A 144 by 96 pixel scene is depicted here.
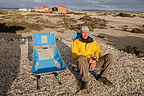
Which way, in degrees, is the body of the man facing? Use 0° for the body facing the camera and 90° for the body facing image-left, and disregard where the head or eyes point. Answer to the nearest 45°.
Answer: approximately 0°
